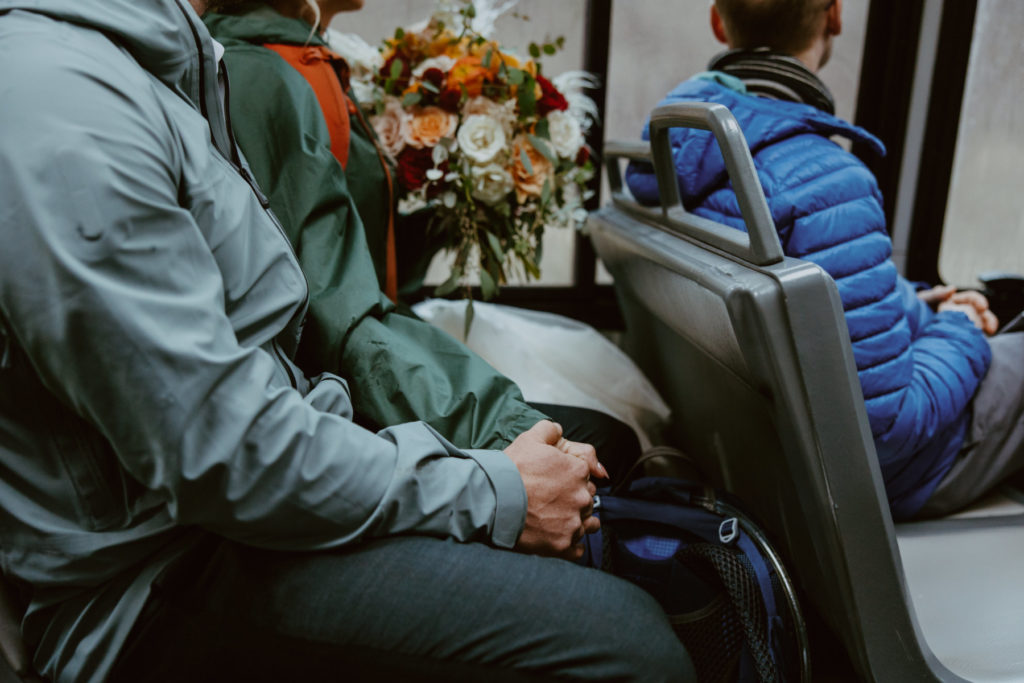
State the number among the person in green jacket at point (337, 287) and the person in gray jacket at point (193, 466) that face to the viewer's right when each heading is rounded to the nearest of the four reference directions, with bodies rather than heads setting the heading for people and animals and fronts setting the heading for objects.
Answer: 2

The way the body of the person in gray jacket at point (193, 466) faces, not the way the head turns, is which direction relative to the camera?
to the viewer's right

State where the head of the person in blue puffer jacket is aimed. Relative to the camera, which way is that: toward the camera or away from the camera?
away from the camera

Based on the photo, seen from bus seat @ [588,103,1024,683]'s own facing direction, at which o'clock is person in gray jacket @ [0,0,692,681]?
The person in gray jacket is roughly at 6 o'clock from the bus seat.

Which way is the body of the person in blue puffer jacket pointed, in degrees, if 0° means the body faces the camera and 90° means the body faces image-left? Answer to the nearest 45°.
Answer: approximately 225°

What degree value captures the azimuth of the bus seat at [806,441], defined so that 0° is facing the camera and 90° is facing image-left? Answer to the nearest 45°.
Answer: approximately 225°

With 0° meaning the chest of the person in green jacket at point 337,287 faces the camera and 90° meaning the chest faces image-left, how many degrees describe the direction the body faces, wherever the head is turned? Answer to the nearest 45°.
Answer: approximately 270°

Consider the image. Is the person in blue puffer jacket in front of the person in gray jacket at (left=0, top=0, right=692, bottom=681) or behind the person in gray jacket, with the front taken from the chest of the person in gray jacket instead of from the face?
in front
